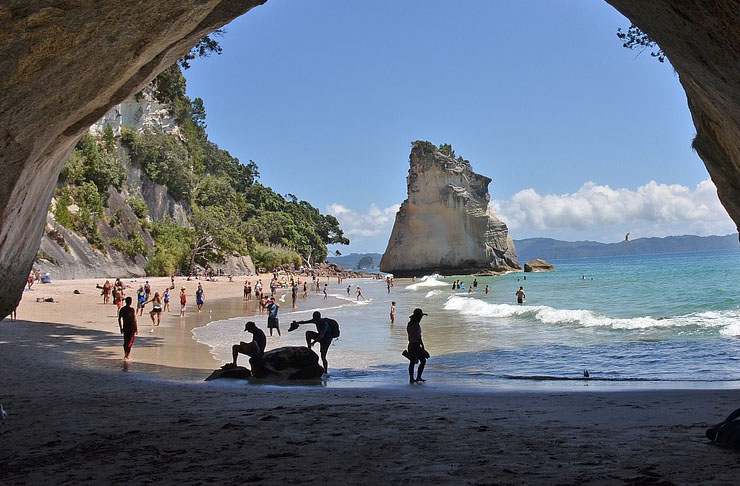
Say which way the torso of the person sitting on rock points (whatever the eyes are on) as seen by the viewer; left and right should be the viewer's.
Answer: facing to the left of the viewer

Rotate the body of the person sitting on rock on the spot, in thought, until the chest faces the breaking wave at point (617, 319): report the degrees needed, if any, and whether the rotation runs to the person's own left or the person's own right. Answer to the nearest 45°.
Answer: approximately 135° to the person's own right

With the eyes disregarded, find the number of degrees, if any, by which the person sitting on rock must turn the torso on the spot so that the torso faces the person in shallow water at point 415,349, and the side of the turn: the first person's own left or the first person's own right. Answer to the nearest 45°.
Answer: approximately 180°

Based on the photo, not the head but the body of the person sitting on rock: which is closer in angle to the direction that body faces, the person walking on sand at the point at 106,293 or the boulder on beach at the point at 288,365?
the person walking on sand

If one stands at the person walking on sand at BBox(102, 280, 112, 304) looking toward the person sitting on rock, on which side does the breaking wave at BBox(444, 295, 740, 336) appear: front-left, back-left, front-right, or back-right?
front-left
